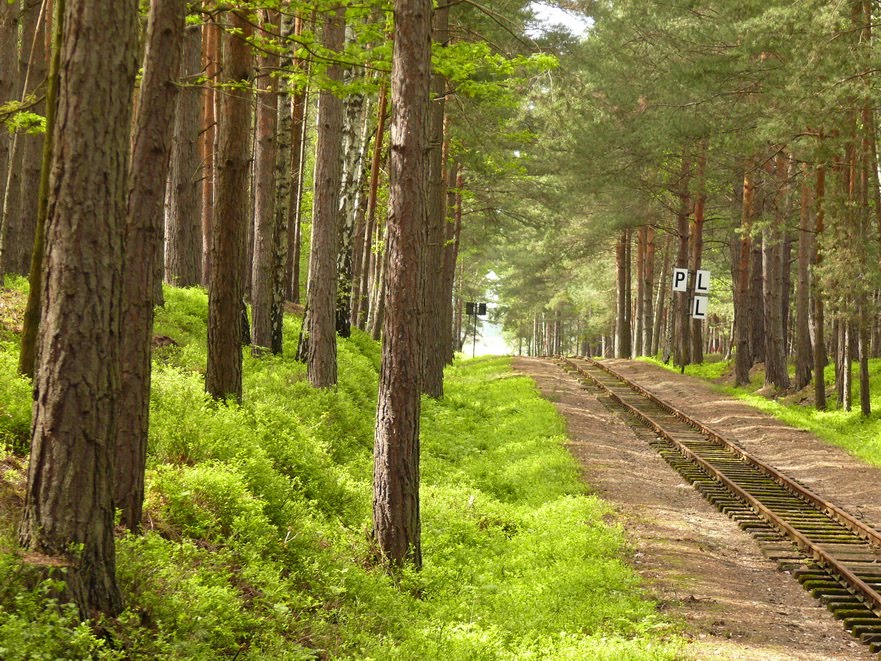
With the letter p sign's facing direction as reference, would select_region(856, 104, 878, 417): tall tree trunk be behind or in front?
in front

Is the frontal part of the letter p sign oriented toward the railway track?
yes

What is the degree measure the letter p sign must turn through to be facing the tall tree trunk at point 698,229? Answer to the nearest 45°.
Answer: approximately 180°

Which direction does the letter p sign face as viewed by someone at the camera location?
facing the viewer

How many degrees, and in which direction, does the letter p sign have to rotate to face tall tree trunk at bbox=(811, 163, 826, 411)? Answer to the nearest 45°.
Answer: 0° — it already faces it

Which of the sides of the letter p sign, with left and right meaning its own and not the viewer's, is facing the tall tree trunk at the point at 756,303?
left

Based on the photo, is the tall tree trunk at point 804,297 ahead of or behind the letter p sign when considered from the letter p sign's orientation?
ahead

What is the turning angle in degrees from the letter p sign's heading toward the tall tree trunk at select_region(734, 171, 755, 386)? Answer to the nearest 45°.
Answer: approximately 45° to its left

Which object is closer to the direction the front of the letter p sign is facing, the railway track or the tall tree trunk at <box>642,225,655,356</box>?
the railway track
